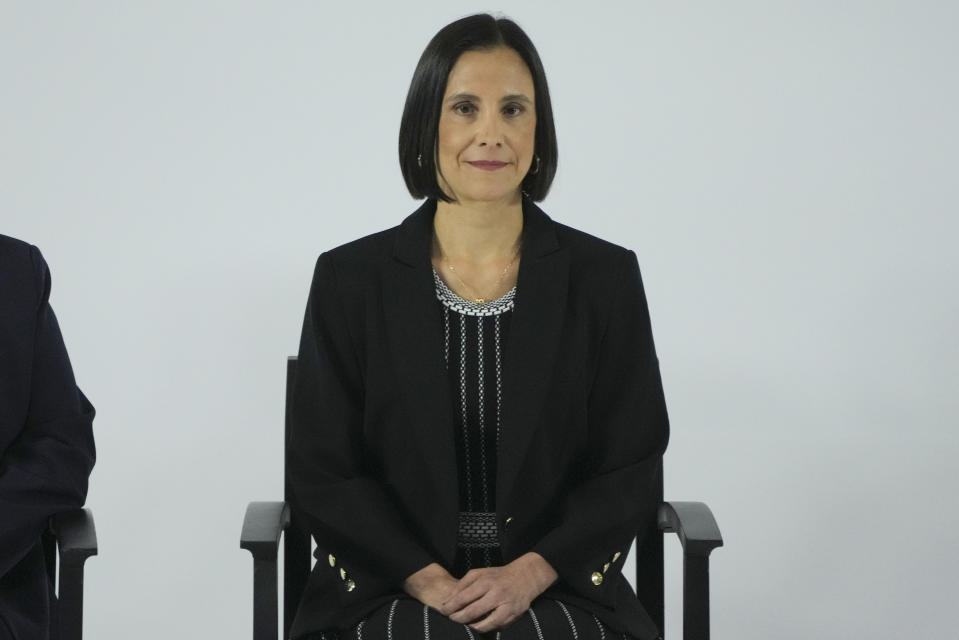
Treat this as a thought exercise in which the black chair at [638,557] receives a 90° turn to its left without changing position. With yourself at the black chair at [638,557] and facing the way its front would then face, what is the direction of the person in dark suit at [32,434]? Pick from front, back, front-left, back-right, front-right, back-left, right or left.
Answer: back

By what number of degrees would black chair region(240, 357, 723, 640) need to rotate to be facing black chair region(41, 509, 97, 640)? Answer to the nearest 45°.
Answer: approximately 90° to its right

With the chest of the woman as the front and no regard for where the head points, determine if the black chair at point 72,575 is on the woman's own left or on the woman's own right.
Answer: on the woman's own right

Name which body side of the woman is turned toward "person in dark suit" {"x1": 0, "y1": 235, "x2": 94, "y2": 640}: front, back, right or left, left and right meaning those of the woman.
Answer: right

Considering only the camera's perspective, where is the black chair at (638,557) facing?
facing the viewer

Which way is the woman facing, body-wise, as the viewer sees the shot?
toward the camera
